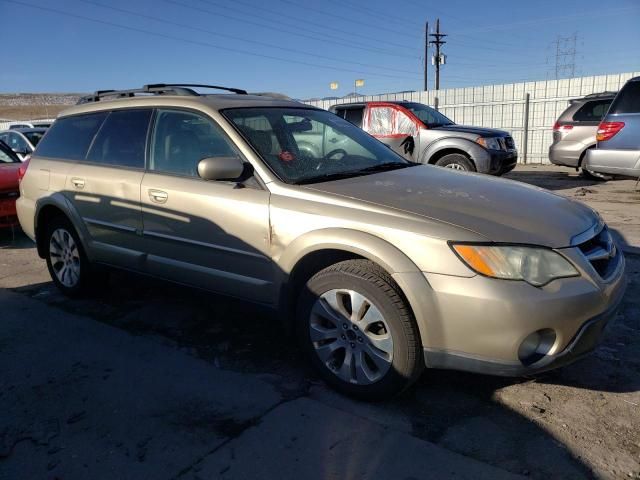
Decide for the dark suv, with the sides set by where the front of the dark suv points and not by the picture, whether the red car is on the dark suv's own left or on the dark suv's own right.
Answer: on the dark suv's own right

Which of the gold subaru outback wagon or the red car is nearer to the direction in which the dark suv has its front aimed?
the gold subaru outback wagon

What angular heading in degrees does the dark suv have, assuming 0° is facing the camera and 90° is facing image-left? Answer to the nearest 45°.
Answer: approximately 315°

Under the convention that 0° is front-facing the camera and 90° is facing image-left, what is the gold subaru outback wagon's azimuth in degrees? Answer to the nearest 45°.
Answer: approximately 315°

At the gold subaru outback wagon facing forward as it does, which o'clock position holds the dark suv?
The dark suv is roughly at 8 o'clock from the gold subaru outback wagon.

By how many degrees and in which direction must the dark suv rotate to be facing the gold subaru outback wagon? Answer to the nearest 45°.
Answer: approximately 45° to its right

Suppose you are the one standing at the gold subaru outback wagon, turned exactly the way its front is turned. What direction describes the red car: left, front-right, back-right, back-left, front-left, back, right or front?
back
